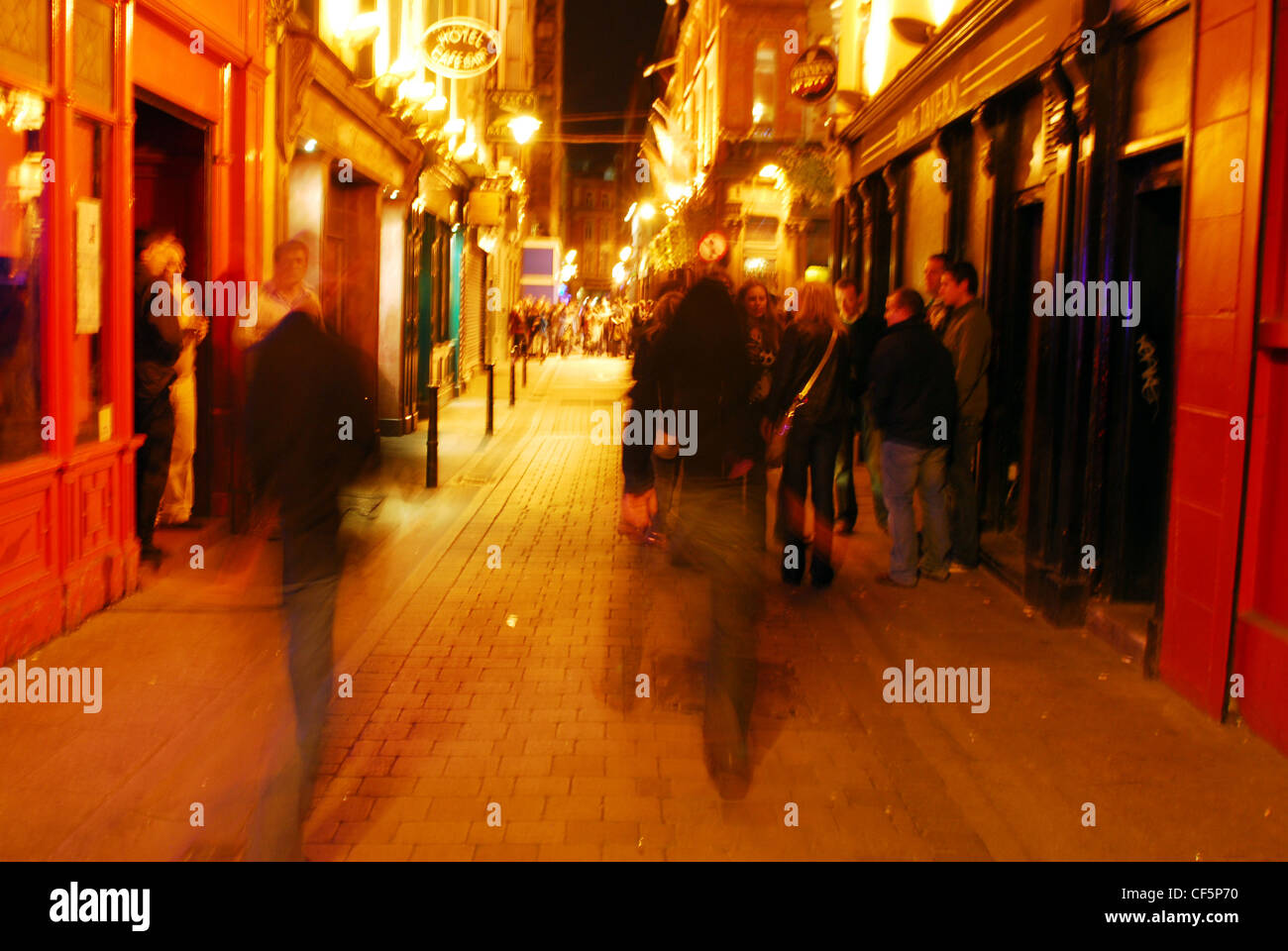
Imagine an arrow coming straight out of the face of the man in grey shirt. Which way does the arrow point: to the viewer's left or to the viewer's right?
to the viewer's left

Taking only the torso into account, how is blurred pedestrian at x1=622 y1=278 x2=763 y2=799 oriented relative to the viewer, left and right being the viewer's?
facing away from the viewer

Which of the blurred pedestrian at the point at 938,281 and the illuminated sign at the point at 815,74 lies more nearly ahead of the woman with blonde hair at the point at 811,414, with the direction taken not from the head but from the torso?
the illuminated sign

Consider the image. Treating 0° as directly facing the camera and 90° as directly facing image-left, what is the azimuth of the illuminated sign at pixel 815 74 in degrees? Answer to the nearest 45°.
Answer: approximately 0°

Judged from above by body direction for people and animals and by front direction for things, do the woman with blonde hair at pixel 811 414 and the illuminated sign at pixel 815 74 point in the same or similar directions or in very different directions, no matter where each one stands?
very different directions

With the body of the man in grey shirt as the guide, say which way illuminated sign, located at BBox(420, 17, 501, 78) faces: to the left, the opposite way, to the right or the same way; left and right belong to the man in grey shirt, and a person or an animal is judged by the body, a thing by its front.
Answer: to the left

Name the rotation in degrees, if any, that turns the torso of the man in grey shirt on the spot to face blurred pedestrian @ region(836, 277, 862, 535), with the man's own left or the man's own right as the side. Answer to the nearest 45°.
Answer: approximately 45° to the man's own right

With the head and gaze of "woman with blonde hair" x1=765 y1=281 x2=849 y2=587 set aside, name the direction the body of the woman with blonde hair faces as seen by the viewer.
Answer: away from the camera

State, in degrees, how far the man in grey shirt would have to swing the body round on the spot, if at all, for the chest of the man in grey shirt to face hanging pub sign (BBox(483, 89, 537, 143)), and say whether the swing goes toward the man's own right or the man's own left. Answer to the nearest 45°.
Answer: approximately 45° to the man's own right

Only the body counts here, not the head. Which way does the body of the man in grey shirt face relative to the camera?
to the viewer's left
